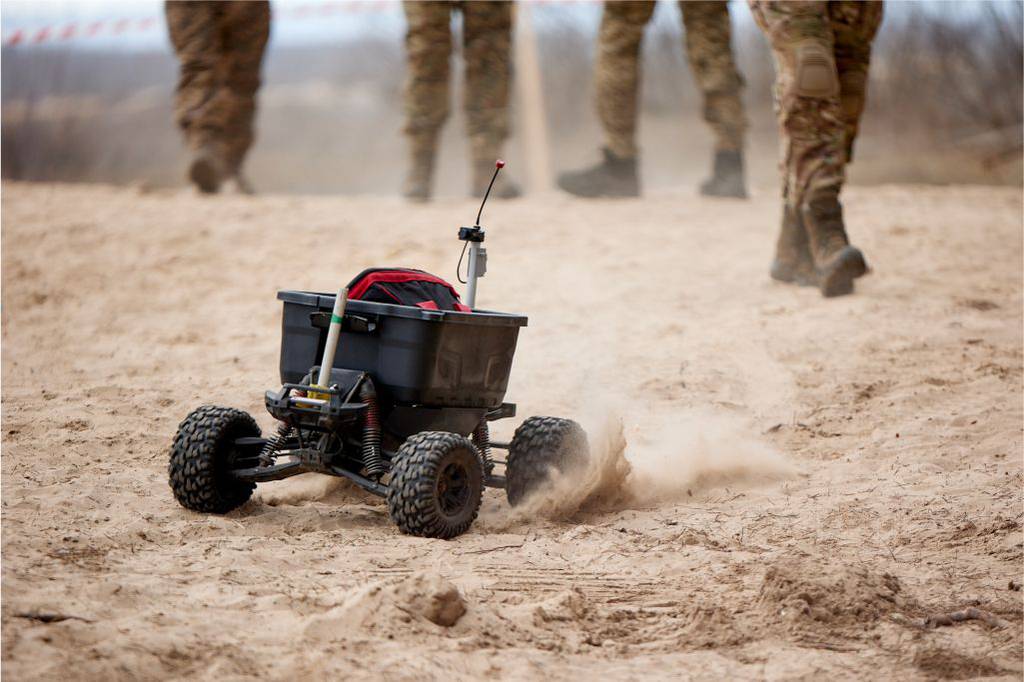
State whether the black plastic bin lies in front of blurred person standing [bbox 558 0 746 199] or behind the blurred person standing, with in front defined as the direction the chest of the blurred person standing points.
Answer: in front
